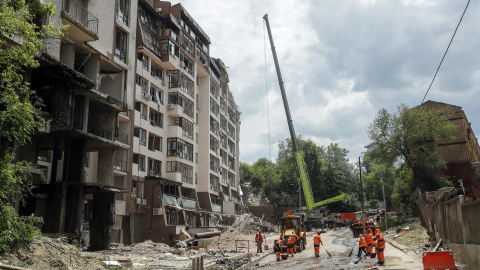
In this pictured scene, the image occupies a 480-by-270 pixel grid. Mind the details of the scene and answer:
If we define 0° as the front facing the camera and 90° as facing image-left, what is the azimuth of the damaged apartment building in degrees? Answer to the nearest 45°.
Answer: approximately 315°

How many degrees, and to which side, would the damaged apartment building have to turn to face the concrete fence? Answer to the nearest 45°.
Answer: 0° — it already faces it

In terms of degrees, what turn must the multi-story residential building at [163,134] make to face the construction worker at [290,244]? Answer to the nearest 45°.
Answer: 0° — it already faces them

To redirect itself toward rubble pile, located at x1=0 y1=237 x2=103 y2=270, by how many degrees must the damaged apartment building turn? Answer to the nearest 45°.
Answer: approximately 45° to its right

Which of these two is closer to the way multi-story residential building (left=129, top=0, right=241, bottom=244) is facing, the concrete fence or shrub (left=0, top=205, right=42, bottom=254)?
the concrete fence

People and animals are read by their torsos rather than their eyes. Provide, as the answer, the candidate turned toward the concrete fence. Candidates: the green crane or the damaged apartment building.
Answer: the damaged apartment building

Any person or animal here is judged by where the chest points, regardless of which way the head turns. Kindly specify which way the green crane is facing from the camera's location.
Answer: facing to the left of the viewer

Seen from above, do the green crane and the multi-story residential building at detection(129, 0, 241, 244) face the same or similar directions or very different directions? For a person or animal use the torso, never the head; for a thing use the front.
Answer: very different directions

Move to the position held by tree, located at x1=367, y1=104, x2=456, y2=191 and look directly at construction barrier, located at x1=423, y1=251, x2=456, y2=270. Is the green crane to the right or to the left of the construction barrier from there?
right
